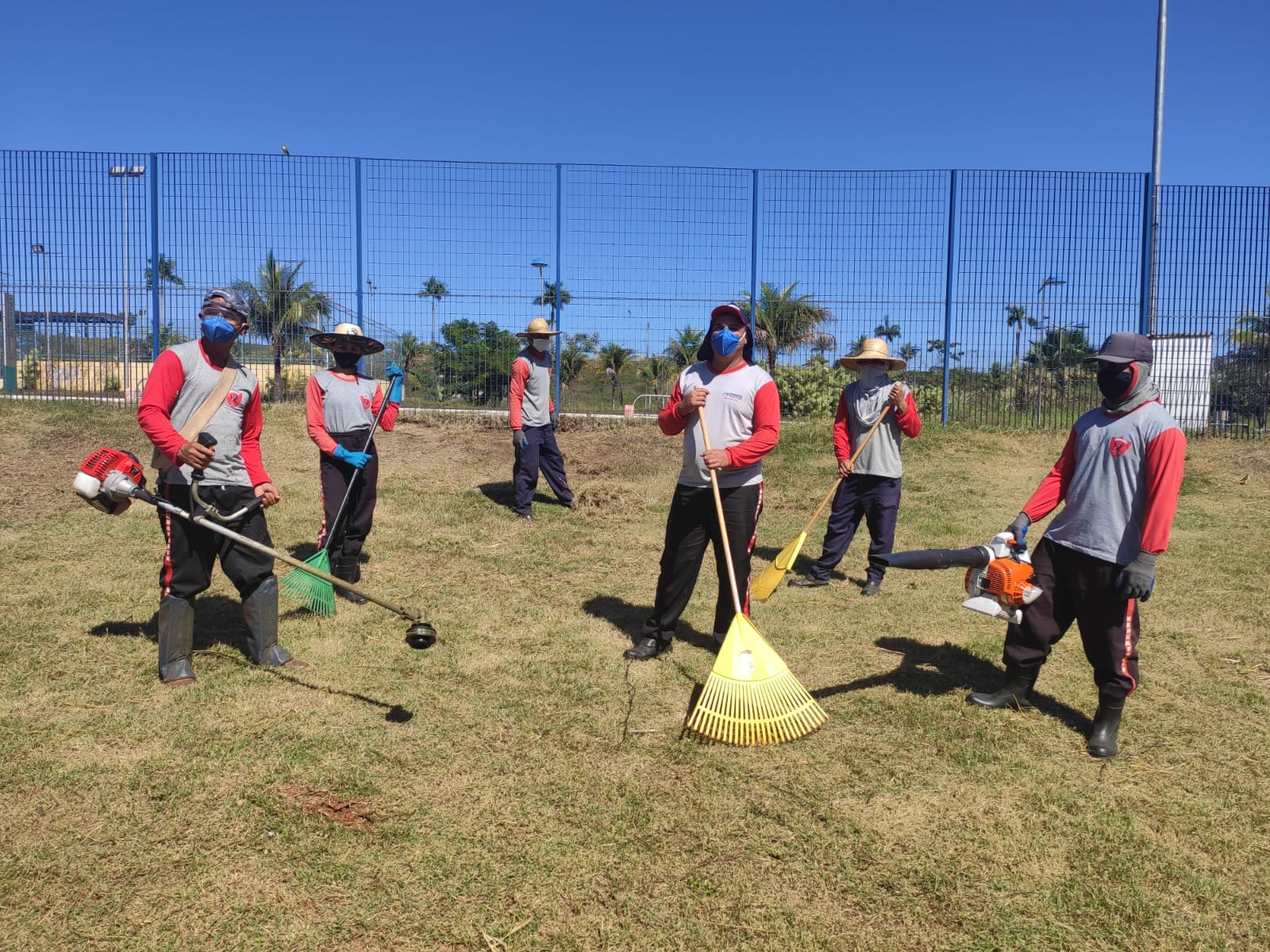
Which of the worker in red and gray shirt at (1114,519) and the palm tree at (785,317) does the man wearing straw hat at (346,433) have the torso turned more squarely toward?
the worker in red and gray shirt

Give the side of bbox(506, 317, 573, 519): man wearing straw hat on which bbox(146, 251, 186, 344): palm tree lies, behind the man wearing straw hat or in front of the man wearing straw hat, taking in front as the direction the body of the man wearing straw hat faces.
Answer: behind

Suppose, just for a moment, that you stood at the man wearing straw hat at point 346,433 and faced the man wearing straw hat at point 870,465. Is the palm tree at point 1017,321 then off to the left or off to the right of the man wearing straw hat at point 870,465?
left

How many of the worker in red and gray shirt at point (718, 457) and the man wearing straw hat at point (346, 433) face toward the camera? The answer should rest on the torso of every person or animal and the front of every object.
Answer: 2

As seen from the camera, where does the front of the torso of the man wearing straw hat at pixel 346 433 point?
toward the camera

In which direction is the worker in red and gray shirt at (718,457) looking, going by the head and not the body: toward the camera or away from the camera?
toward the camera

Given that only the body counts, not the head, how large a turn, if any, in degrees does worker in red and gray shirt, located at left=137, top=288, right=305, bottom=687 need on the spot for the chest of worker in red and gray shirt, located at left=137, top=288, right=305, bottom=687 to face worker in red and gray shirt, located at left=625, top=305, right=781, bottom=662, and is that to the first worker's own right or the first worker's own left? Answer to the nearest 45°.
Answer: approximately 45° to the first worker's own left

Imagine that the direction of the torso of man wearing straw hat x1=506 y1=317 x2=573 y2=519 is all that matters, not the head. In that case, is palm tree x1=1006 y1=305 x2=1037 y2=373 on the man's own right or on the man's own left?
on the man's own left

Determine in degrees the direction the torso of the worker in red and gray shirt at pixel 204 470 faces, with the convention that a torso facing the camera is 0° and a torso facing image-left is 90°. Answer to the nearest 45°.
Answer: approximately 315°

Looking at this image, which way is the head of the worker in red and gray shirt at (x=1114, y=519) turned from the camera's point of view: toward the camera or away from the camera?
toward the camera

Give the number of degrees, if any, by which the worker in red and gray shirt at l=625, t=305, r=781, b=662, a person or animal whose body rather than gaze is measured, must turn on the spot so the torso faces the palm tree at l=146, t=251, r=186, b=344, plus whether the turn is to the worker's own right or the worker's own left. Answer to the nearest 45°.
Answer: approximately 135° to the worker's own right

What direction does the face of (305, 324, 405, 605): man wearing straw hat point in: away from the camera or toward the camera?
toward the camera

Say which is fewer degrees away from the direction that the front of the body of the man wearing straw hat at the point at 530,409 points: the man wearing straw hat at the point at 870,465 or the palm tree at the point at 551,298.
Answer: the man wearing straw hat
